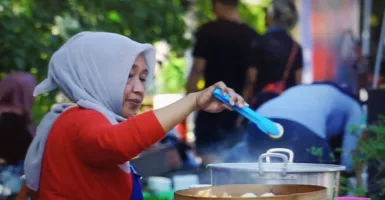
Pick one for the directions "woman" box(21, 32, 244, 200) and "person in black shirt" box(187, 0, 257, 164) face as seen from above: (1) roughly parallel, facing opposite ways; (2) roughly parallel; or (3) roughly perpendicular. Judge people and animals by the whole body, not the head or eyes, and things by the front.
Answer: roughly perpendicular

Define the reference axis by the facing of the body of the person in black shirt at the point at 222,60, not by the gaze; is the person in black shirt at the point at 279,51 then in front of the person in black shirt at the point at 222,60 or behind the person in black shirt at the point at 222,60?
in front

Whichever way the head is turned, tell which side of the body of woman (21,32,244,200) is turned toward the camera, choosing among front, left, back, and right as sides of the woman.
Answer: right

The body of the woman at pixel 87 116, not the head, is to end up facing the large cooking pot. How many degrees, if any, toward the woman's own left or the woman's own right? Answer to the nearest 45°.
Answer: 0° — they already face it
